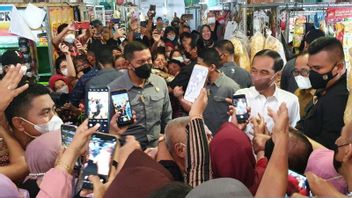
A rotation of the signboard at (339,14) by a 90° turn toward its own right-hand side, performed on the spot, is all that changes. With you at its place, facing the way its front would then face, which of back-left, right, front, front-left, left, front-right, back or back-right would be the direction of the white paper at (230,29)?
front-right

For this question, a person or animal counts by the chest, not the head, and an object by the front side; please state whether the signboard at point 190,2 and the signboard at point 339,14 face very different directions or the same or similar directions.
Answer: same or similar directions

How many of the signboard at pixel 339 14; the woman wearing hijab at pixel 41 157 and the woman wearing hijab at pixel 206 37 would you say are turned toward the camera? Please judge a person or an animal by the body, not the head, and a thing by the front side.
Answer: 2

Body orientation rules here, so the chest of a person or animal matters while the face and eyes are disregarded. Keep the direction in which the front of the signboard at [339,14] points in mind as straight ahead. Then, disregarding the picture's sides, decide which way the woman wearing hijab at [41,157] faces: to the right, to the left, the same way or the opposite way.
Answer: the opposite way

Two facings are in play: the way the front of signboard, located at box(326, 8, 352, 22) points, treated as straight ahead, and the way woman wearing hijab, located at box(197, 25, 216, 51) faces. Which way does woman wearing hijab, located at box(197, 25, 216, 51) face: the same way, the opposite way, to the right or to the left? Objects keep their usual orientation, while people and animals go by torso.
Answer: the same way

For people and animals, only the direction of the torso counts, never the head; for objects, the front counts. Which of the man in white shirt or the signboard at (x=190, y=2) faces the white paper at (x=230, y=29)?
the signboard

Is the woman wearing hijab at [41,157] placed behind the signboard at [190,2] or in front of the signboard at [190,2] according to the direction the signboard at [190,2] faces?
in front

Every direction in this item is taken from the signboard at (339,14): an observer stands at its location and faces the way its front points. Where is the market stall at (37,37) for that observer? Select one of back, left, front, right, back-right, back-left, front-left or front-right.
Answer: right

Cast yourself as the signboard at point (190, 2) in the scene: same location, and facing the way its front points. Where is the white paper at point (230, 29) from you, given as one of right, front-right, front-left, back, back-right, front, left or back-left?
front

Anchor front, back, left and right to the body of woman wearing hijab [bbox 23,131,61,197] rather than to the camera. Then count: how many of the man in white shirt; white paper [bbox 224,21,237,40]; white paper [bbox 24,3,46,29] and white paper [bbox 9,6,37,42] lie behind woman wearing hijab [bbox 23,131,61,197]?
0

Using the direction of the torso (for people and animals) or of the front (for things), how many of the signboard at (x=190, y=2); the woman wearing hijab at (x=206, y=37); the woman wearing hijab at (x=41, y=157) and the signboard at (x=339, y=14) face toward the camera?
3

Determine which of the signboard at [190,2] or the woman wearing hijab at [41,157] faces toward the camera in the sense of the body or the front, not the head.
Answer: the signboard

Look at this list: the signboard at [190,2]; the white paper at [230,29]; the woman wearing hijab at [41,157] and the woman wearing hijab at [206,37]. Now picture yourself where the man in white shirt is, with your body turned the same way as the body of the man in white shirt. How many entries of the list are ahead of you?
1

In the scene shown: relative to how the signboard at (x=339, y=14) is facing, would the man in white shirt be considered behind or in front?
in front

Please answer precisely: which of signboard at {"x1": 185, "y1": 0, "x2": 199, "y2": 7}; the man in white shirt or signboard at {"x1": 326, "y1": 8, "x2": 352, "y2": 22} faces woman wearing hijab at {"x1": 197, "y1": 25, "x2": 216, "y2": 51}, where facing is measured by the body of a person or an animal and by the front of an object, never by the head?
signboard at {"x1": 185, "y1": 0, "x2": 199, "y2": 7}

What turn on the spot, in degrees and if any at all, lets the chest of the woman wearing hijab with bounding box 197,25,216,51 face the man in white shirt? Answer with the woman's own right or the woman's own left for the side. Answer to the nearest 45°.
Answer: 0° — they already face them

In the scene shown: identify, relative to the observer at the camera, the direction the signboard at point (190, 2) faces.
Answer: facing the viewer

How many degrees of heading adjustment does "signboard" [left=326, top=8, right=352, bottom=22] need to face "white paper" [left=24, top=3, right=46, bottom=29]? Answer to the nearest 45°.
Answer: approximately 90° to its right

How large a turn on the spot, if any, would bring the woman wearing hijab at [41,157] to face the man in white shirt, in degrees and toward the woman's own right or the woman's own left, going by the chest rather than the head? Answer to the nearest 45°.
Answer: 0° — they already face them

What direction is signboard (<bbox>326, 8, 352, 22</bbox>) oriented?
toward the camera

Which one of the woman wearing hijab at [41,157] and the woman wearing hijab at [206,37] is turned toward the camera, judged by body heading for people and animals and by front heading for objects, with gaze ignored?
the woman wearing hijab at [206,37]
